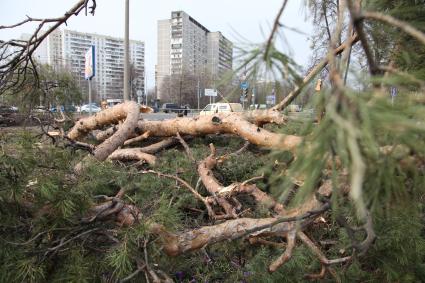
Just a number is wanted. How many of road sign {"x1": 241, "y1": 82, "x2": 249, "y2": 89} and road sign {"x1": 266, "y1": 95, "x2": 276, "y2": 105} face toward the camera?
2

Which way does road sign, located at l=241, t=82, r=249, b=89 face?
toward the camera

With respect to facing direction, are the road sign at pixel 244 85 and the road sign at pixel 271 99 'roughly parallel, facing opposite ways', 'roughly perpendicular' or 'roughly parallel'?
roughly parallel

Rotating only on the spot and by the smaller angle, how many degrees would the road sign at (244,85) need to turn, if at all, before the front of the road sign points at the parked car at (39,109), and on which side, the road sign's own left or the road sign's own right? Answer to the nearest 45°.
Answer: approximately 135° to the road sign's own right

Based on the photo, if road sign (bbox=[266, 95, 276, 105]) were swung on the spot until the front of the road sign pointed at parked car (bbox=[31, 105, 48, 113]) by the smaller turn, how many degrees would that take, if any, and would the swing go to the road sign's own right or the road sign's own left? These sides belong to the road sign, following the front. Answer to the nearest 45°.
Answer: approximately 135° to the road sign's own right

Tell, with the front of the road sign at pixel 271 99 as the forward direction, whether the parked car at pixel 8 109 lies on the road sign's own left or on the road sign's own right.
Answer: on the road sign's own right

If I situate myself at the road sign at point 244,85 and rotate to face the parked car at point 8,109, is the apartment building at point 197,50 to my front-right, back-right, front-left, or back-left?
front-right

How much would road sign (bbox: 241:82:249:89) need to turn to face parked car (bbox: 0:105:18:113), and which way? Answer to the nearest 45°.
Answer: approximately 135° to its right

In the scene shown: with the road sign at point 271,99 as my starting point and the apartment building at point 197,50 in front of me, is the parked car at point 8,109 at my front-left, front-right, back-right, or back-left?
front-left

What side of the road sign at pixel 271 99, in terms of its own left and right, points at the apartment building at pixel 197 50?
back

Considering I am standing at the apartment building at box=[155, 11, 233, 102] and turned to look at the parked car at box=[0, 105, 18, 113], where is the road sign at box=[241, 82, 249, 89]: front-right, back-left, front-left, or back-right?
front-left
